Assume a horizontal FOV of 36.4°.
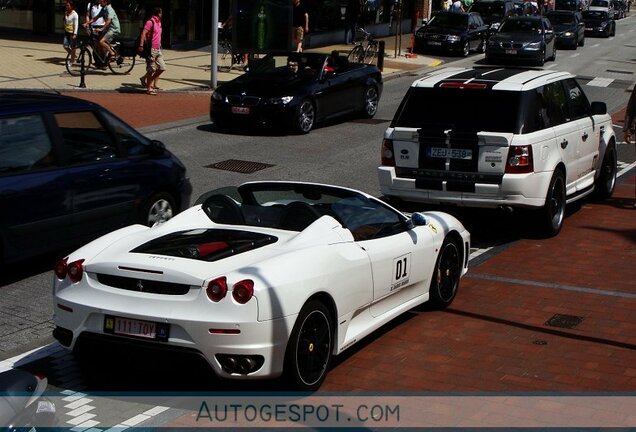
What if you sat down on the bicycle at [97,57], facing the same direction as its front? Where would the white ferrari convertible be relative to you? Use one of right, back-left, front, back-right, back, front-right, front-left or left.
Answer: left

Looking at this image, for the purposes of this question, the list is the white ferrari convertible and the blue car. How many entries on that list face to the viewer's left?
0

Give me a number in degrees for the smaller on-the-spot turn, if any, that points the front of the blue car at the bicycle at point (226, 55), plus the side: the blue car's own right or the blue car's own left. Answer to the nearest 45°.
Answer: approximately 45° to the blue car's own left

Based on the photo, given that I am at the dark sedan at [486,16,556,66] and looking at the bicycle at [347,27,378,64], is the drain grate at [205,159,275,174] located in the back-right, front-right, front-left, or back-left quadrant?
front-left

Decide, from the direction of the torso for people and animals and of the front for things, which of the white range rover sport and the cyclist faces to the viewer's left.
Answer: the cyclist

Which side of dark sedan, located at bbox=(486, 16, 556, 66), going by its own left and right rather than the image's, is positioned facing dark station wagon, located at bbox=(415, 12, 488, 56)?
right

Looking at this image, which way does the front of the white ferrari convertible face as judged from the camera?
facing away from the viewer and to the right of the viewer

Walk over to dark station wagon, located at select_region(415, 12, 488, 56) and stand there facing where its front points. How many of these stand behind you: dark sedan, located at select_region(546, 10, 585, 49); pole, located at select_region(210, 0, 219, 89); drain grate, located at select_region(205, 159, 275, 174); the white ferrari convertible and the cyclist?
1

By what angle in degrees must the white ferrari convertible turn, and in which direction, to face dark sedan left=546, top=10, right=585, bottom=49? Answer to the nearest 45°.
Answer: approximately 45° to its left

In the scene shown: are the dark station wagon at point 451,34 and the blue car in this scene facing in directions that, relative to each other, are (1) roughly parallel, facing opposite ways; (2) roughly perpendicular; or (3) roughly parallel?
roughly parallel, facing opposite ways

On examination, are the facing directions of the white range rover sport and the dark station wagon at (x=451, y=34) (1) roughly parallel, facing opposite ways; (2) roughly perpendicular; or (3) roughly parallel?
roughly parallel, facing opposite ways

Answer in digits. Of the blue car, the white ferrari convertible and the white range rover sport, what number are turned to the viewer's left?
0

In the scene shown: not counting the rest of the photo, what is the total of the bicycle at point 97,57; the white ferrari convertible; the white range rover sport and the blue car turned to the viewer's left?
1

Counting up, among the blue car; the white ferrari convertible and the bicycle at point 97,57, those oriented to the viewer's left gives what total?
1

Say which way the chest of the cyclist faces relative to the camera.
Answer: to the viewer's left

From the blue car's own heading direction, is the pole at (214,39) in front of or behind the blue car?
in front

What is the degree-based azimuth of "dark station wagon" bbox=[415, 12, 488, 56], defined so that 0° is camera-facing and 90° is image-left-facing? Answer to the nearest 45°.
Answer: approximately 45°
